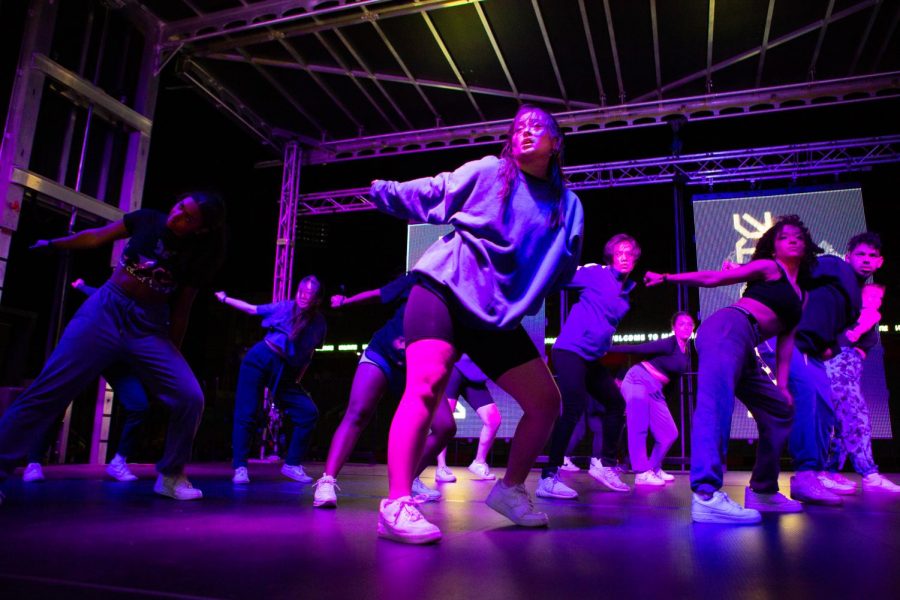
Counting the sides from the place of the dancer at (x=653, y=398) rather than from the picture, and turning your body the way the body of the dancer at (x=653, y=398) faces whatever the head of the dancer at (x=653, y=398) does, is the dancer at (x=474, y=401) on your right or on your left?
on your right

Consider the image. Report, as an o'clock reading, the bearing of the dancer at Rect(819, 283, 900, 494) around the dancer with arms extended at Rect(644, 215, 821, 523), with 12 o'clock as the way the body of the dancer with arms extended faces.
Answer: The dancer is roughly at 8 o'clock from the dancer with arms extended.

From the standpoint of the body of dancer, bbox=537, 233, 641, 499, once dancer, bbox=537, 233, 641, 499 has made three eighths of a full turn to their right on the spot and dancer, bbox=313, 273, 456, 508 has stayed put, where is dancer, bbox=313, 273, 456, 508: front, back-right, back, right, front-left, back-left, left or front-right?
front-left

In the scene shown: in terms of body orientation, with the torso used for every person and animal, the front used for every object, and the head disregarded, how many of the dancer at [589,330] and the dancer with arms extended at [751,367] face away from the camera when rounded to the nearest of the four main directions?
0

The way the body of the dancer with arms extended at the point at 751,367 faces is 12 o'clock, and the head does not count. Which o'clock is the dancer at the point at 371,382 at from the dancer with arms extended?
The dancer is roughly at 4 o'clock from the dancer with arms extended.
